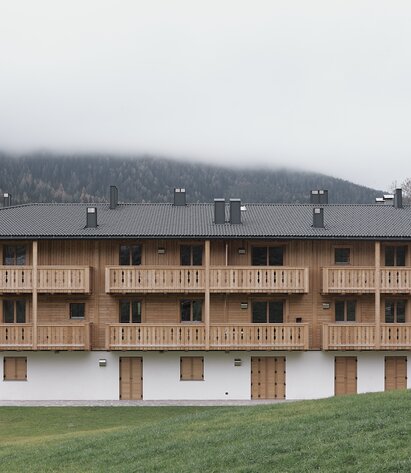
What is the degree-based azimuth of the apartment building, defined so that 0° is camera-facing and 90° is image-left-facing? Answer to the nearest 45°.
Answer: approximately 0°
